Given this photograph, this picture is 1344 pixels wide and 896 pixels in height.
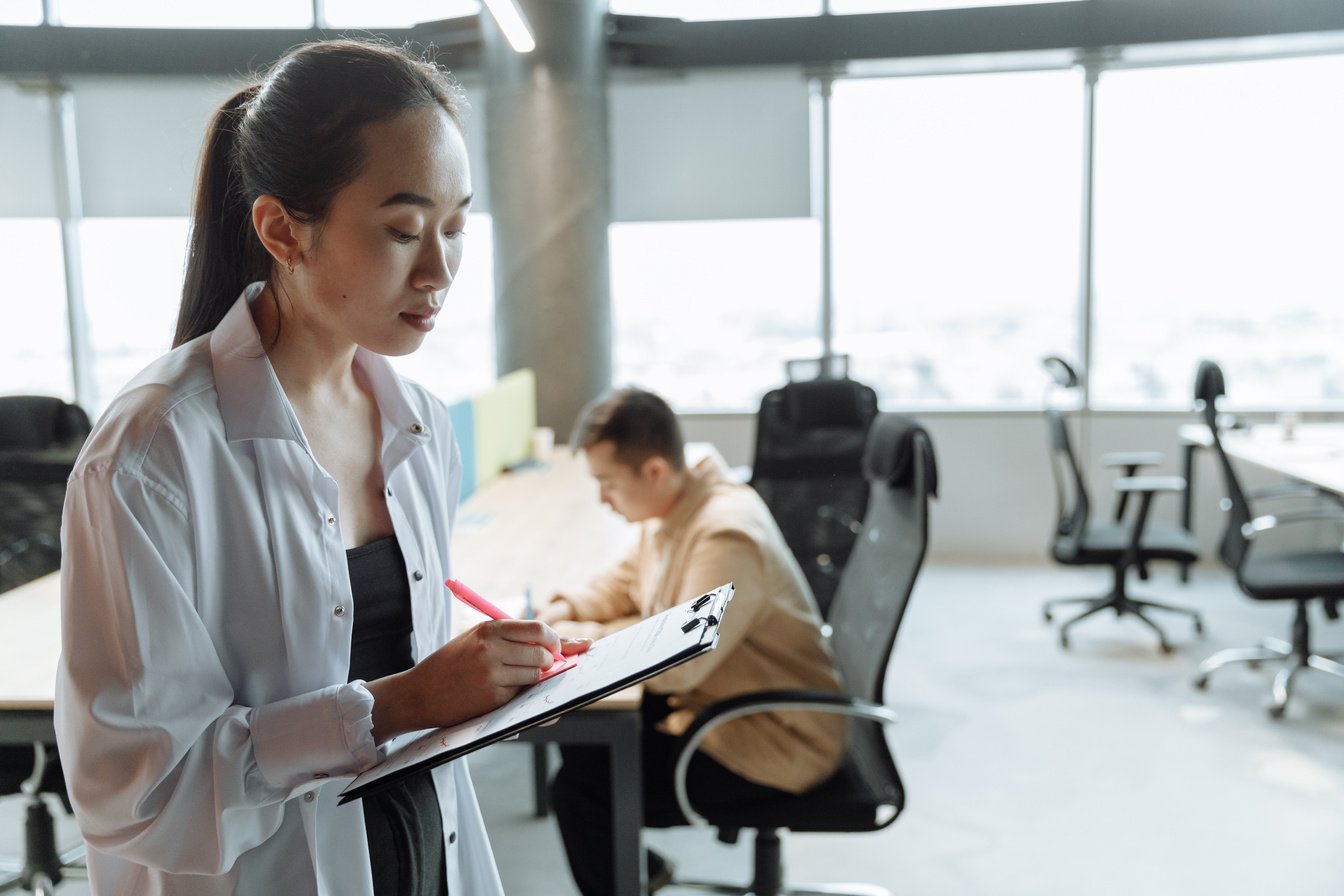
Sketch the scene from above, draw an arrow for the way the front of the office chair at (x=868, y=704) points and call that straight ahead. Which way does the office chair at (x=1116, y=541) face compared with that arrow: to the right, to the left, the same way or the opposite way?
the opposite way

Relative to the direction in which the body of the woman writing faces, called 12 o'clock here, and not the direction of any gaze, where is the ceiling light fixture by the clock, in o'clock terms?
The ceiling light fixture is roughly at 8 o'clock from the woman writing.

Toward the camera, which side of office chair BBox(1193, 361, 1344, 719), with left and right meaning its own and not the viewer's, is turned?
right

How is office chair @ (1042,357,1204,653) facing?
to the viewer's right

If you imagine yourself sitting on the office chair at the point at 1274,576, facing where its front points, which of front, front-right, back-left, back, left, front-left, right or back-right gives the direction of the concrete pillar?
back

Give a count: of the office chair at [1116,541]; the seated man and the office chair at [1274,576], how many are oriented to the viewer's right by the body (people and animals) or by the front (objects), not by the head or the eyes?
2

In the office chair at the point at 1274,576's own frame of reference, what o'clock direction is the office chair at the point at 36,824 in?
the office chair at the point at 36,824 is roughly at 4 o'clock from the office chair at the point at 1274,576.

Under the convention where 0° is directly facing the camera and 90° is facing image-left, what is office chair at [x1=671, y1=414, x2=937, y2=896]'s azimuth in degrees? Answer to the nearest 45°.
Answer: approximately 90°

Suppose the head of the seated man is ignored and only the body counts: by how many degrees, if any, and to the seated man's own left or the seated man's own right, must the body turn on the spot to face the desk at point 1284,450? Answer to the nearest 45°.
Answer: approximately 135° to the seated man's own right

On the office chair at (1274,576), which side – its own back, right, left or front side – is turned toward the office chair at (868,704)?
right

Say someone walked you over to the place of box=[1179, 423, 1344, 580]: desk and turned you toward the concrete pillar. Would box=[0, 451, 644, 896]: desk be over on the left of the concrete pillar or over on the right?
left

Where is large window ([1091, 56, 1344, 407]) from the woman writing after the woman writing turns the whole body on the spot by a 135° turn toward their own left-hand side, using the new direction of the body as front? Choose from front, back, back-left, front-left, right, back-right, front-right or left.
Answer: front-right

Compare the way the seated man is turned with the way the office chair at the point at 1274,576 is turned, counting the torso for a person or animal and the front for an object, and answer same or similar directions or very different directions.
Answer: very different directions

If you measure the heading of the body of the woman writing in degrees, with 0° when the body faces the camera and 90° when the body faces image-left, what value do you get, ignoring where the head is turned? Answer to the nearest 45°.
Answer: approximately 315°

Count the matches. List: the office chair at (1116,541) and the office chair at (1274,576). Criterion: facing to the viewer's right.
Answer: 2
